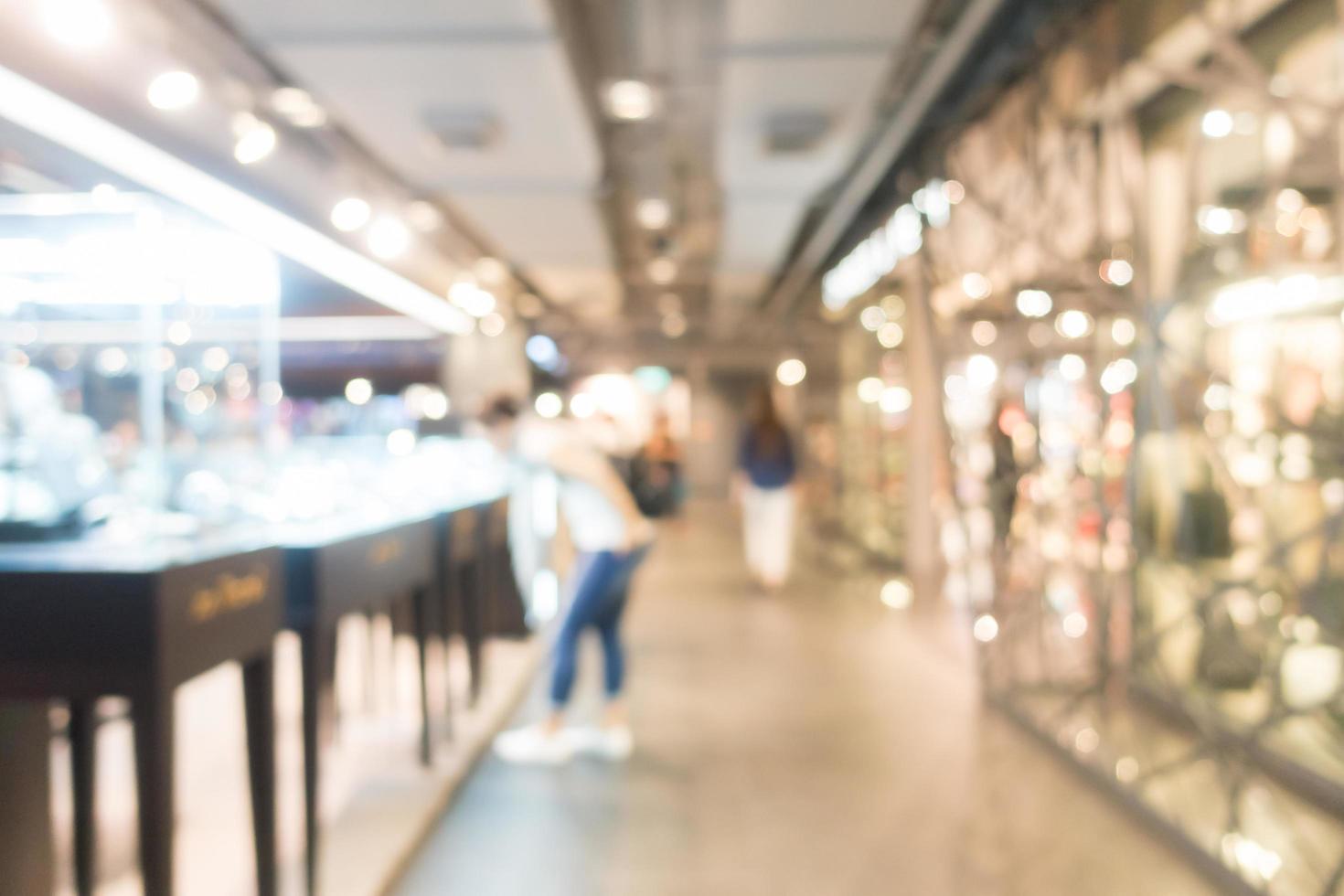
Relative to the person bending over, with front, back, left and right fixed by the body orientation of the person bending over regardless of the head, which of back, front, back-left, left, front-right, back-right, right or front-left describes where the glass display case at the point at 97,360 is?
front-left

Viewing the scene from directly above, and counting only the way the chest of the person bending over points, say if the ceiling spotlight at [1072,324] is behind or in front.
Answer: behind

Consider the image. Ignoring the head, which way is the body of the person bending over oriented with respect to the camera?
to the viewer's left

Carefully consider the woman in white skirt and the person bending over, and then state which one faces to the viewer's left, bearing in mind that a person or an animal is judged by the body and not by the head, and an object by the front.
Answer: the person bending over

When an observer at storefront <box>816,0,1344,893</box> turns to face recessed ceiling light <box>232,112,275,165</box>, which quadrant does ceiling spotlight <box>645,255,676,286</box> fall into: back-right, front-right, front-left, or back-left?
front-right

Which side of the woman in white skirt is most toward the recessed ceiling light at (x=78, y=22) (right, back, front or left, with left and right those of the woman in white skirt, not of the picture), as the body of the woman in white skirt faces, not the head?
back

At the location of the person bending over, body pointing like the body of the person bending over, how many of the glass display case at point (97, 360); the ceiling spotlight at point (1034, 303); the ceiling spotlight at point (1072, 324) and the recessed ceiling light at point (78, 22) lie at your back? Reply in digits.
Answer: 2

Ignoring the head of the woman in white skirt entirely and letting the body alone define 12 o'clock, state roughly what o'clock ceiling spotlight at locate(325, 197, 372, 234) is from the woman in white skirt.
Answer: The ceiling spotlight is roughly at 7 o'clock from the woman in white skirt.

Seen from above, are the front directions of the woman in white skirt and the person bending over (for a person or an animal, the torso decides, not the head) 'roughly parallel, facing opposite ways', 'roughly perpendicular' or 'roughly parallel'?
roughly perpendicular

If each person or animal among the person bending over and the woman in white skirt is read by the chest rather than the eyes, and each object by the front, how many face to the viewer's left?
1

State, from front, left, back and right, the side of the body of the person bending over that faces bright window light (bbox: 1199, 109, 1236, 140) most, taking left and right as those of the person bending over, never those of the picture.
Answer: back

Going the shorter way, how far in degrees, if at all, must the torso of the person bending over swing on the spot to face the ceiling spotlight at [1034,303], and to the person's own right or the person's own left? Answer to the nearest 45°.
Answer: approximately 180°

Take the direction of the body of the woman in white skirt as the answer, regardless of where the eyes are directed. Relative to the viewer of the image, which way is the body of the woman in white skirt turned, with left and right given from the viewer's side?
facing away from the viewer
